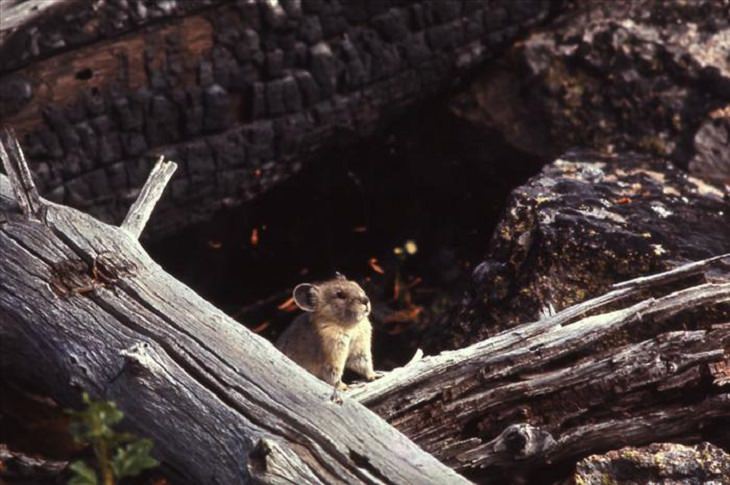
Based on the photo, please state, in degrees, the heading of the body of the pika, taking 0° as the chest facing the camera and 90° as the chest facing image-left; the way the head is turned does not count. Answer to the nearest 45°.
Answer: approximately 315°

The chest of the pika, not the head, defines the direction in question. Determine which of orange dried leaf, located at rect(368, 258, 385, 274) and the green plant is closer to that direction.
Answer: the green plant

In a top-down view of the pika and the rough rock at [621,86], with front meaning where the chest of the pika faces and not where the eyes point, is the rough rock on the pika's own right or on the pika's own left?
on the pika's own left

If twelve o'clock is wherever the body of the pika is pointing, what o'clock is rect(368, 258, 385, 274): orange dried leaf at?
The orange dried leaf is roughly at 8 o'clock from the pika.

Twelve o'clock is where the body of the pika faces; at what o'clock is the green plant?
The green plant is roughly at 2 o'clock from the pika.
